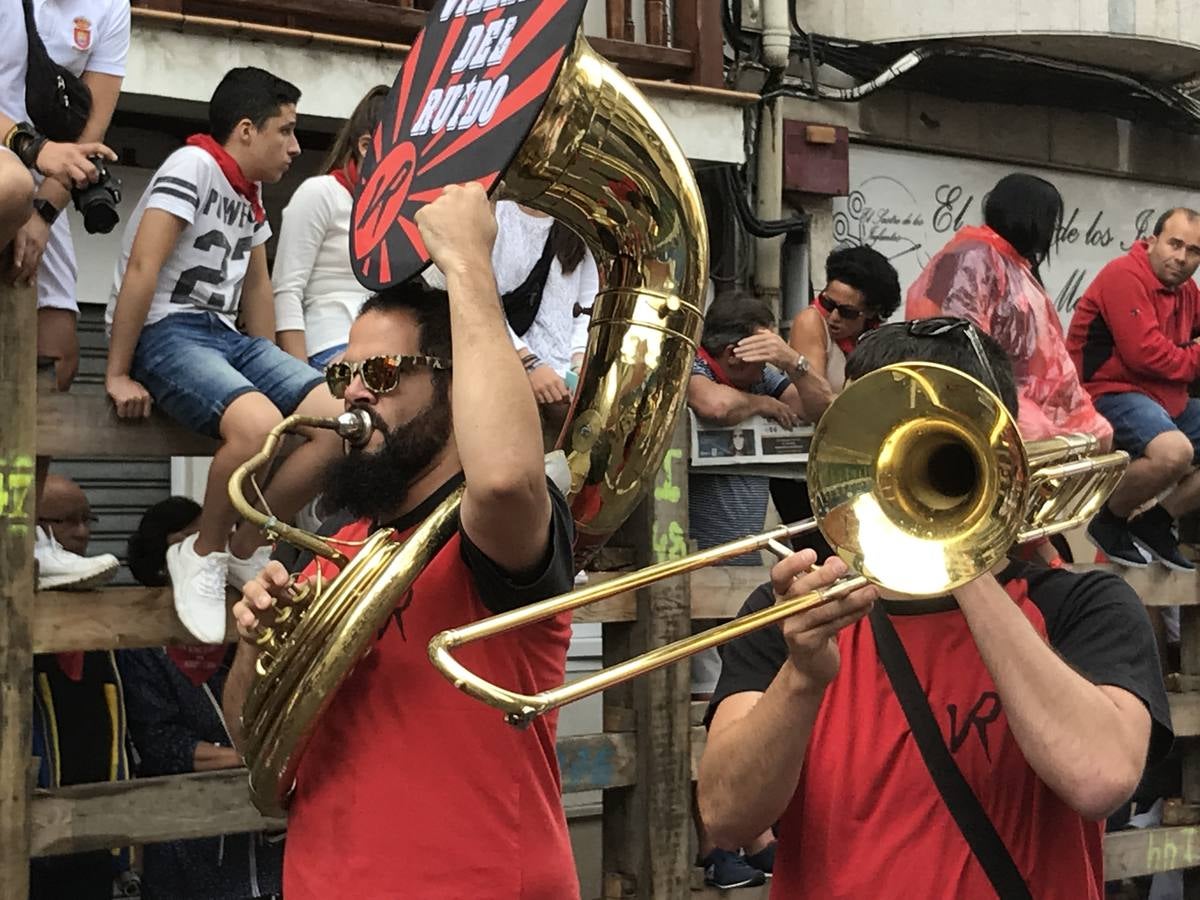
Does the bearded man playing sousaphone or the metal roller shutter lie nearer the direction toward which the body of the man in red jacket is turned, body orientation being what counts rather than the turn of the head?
the bearded man playing sousaphone

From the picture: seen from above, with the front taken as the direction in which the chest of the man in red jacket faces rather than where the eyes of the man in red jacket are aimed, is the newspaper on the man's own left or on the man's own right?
on the man's own right

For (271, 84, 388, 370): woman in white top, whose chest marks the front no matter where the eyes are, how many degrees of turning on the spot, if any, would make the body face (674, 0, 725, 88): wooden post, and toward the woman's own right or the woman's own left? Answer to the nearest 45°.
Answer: approximately 90° to the woman's own left

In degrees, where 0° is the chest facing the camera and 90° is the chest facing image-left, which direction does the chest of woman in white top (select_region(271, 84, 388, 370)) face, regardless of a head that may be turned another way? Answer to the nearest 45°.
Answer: approximately 315°

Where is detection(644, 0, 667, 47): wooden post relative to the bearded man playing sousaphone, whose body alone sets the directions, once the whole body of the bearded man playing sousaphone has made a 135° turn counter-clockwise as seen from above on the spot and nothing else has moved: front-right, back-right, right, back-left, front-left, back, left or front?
left

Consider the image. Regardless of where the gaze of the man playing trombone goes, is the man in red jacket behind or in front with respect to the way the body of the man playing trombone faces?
behind

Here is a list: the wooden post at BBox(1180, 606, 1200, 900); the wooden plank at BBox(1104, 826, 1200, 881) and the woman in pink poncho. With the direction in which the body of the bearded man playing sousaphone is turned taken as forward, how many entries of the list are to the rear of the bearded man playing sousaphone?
3

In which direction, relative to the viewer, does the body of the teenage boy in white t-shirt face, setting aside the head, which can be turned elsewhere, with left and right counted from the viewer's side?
facing the viewer and to the right of the viewer
